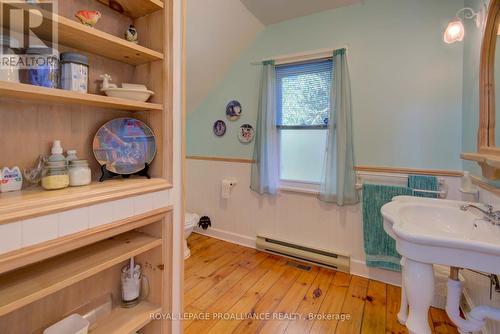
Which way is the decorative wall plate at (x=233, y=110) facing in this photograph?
toward the camera

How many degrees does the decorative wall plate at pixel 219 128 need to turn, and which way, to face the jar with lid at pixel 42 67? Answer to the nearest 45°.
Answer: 0° — it already faces it

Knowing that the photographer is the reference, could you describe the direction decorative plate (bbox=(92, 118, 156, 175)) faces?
facing the viewer

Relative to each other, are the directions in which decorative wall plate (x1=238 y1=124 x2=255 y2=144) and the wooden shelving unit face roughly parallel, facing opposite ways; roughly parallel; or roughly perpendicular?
roughly perpendicular

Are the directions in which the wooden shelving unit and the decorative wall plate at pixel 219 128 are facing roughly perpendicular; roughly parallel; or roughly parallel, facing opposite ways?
roughly perpendicular

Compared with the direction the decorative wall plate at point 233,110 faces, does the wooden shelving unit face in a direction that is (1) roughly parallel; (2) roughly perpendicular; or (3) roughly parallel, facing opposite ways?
roughly perpendicular

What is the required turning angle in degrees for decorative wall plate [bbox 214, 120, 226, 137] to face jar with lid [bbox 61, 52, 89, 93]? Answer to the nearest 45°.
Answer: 0° — it already faces it

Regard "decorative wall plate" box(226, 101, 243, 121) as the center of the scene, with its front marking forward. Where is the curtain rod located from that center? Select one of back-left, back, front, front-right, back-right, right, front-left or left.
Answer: front-left

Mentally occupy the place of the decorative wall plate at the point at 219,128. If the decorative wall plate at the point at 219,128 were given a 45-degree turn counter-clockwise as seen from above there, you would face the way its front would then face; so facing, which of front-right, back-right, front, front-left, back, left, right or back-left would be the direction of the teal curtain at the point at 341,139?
front

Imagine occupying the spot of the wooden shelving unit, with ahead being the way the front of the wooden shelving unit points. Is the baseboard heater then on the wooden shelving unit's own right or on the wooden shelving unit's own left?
on the wooden shelving unit's own left

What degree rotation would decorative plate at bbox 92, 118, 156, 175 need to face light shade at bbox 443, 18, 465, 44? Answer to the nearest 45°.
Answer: approximately 90° to its left
